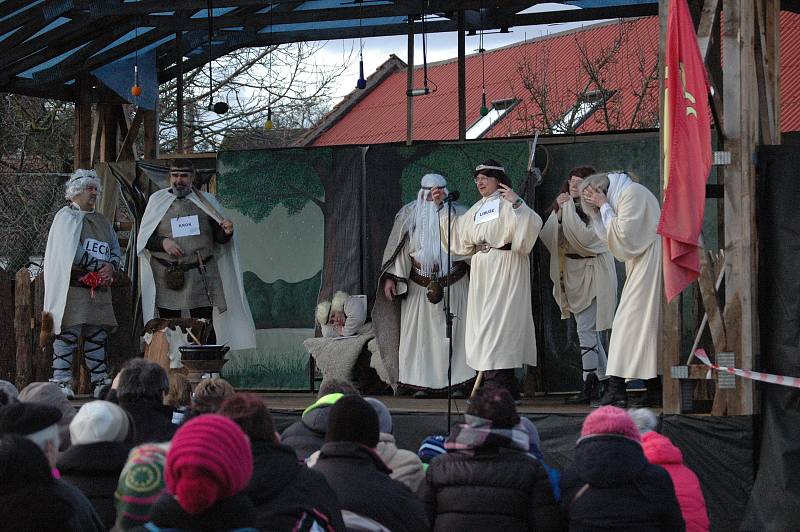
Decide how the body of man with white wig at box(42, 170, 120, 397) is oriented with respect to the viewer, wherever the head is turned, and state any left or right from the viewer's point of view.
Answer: facing the viewer and to the right of the viewer

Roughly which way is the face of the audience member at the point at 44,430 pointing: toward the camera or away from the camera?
away from the camera

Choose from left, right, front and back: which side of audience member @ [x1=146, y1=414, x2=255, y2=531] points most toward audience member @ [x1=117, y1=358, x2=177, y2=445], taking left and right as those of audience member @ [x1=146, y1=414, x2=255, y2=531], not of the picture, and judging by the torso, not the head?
front

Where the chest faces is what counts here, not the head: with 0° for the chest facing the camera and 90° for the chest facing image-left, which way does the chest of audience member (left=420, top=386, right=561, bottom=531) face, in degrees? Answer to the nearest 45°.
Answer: approximately 180°

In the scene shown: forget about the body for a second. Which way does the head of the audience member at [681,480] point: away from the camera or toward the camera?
away from the camera

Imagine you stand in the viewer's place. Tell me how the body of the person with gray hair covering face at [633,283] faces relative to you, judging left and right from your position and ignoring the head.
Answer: facing to the left of the viewer

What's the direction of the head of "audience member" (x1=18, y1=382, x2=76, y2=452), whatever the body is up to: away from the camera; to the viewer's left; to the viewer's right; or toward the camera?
away from the camera

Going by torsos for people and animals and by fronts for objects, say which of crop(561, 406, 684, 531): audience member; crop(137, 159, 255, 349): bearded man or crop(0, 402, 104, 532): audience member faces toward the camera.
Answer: the bearded man

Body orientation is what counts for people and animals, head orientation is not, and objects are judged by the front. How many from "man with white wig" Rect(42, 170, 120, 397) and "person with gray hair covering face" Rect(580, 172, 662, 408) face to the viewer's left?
1

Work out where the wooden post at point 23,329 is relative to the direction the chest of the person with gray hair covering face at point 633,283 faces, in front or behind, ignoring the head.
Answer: in front

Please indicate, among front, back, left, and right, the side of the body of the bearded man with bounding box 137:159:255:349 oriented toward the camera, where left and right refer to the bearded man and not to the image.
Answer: front

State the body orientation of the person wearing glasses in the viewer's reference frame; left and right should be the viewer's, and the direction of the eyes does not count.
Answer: facing the viewer and to the left of the viewer

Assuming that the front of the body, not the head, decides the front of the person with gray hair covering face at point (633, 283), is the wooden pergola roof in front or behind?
in front

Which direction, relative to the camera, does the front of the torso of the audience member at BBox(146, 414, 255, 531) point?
away from the camera

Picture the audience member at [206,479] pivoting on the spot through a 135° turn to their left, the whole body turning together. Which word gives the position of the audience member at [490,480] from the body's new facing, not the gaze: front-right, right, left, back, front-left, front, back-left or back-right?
back

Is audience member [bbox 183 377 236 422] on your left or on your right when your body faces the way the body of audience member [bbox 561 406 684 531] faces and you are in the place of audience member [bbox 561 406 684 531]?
on your left

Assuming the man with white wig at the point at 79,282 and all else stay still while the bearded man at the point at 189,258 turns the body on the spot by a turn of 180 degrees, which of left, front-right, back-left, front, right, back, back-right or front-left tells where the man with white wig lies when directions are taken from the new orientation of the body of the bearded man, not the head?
left

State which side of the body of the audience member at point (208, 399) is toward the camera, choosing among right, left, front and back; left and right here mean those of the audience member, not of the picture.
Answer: back

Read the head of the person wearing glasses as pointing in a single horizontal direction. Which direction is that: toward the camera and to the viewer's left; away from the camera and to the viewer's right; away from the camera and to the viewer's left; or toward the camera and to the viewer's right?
toward the camera and to the viewer's left
